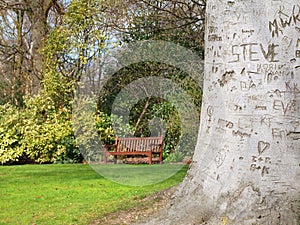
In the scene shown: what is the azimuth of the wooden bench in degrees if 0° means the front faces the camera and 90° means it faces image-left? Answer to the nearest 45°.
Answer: approximately 45°

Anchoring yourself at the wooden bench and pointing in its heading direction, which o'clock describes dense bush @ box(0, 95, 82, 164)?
The dense bush is roughly at 2 o'clock from the wooden bench.

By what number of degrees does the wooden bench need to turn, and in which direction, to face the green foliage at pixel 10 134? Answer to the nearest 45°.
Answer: approximately 45° to its right
